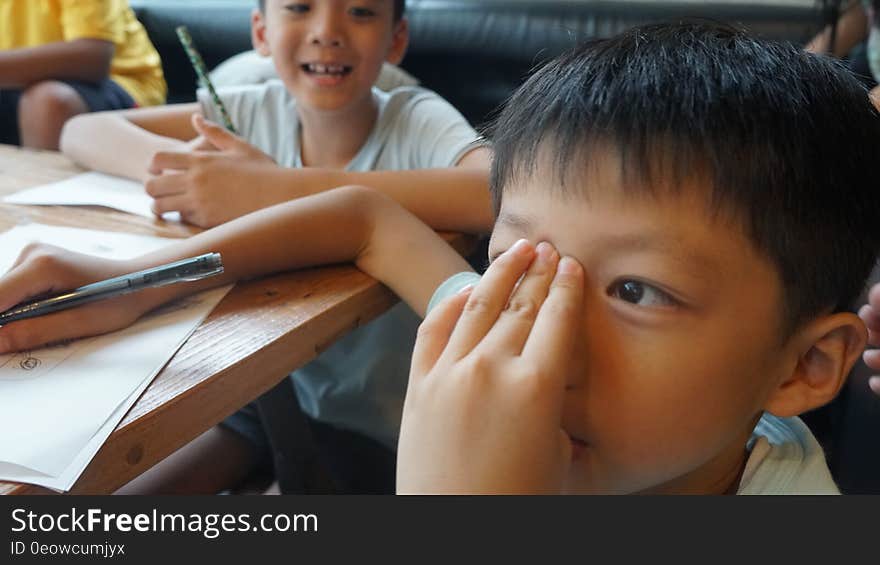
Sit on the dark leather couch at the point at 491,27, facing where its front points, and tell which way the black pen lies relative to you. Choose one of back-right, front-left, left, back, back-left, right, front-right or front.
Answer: front

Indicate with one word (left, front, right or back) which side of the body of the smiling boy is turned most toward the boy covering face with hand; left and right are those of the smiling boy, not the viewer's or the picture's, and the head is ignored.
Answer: front

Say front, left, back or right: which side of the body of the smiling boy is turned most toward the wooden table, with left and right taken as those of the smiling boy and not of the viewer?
front

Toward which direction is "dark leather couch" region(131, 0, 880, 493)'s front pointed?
toward the camera

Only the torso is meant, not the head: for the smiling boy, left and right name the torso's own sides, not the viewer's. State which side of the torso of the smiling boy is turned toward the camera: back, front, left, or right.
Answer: front

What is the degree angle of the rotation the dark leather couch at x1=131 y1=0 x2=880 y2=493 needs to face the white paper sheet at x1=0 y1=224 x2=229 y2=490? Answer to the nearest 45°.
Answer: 0° — it already faces it

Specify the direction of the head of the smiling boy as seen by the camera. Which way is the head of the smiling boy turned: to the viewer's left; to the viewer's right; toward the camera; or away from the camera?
toward the camera

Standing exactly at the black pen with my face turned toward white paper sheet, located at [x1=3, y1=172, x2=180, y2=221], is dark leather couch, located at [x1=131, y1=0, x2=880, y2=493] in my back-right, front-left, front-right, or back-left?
front-right

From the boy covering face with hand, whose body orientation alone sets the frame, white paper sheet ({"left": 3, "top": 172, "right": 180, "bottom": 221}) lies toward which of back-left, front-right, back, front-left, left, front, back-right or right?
right

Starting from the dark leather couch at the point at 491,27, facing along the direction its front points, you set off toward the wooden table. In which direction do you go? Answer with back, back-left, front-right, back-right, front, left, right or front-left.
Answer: front
